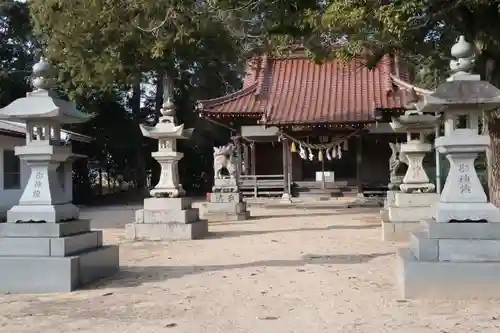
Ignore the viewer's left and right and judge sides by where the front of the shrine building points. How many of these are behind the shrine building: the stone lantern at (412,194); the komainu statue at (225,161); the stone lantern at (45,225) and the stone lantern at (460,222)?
0

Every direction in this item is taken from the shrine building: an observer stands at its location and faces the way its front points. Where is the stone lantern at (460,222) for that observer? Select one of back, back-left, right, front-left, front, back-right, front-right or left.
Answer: front

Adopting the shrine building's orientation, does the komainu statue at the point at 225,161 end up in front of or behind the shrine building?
in front

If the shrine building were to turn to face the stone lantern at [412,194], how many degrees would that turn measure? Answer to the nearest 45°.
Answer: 0° — it already faces it

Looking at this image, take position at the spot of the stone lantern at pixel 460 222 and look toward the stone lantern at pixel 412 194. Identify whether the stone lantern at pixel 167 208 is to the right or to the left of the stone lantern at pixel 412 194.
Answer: left

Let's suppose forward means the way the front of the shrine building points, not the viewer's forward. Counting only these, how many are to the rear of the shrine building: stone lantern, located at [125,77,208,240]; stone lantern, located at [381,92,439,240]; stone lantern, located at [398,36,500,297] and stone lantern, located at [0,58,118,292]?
0

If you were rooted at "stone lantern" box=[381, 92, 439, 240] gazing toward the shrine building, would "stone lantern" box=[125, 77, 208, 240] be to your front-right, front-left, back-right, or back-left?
front-left

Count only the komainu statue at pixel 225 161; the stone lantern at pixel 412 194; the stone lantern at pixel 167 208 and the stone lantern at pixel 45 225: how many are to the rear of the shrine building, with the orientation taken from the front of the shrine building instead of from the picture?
0

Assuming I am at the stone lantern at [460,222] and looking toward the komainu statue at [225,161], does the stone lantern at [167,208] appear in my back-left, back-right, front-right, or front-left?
front-left

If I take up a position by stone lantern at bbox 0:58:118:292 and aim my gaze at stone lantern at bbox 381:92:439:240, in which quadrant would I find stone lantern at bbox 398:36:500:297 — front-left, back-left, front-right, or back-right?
front-right

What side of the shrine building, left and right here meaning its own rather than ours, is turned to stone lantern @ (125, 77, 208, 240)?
front

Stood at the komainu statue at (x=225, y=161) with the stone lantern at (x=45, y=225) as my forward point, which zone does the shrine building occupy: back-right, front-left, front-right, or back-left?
back-left

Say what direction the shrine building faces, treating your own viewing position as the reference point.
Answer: facing the viewer

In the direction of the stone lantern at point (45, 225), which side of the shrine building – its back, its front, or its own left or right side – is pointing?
front

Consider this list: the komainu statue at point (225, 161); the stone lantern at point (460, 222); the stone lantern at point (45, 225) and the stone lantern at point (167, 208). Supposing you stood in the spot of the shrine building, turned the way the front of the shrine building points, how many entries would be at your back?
0
